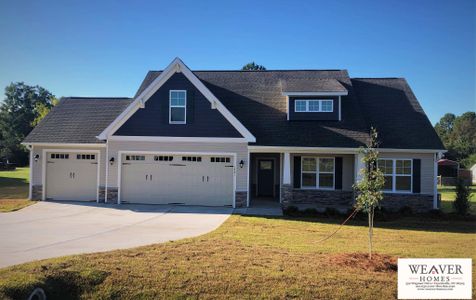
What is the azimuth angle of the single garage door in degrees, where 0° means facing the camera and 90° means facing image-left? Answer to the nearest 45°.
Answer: approximately 0°

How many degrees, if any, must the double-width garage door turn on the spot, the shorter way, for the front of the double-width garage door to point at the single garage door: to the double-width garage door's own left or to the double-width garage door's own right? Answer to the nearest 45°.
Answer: approximately 90° to the double-width garage door's own right

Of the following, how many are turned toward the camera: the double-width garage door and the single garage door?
2

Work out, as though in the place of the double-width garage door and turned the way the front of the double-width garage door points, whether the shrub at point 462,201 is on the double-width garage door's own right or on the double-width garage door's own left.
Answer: on the double-width garage door's own left

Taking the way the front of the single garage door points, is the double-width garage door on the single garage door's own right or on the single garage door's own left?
on the single garage door's own left

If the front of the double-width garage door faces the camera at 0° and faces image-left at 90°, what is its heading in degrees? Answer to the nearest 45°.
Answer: approximately 0°

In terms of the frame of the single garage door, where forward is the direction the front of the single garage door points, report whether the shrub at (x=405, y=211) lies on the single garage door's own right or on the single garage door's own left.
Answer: on the single garage door's own left

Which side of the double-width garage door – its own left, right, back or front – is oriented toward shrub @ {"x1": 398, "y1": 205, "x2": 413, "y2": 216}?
left
